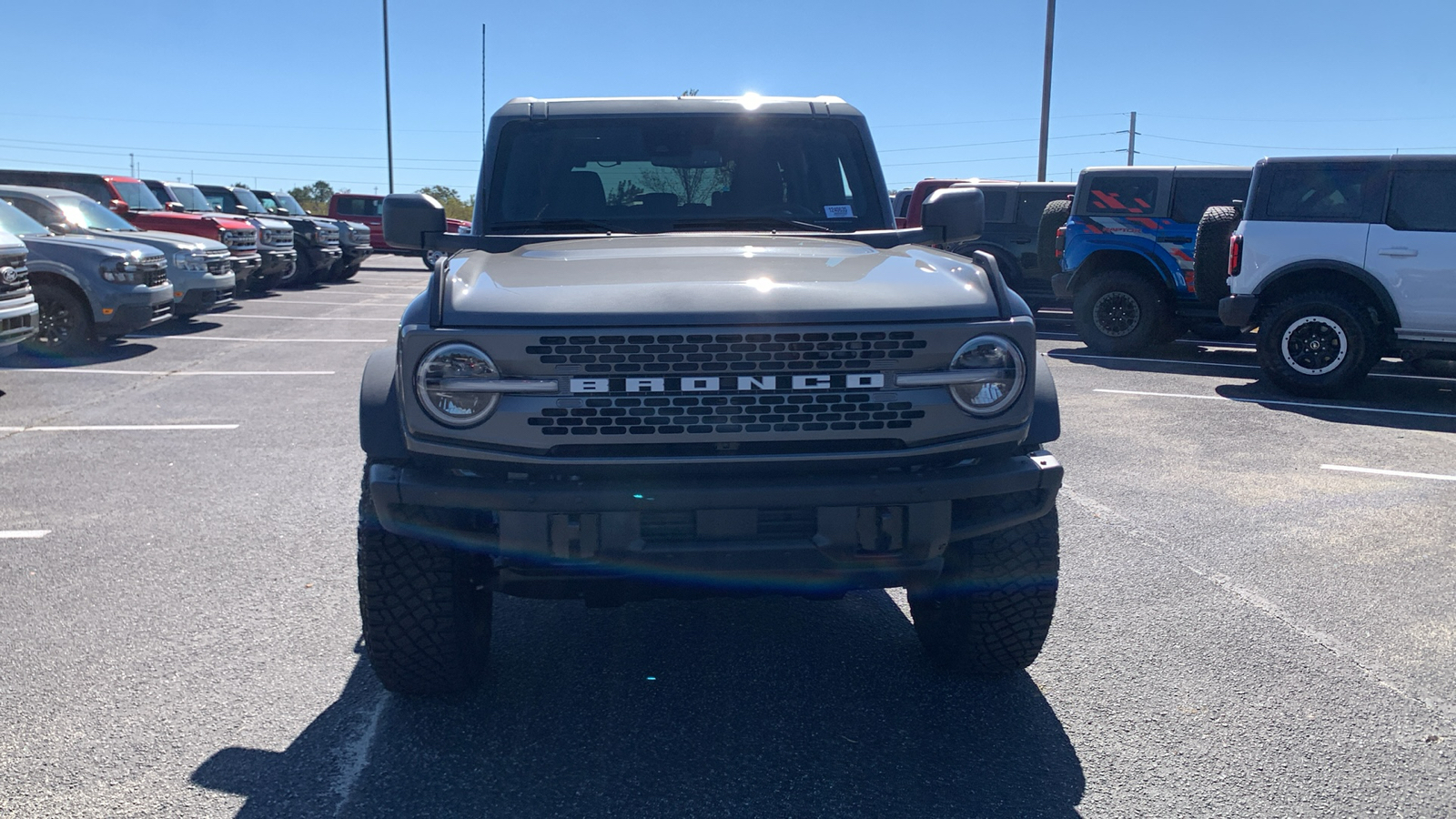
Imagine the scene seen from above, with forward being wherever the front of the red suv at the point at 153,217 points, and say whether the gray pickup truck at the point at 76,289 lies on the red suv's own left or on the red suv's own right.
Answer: on the red suv's own right

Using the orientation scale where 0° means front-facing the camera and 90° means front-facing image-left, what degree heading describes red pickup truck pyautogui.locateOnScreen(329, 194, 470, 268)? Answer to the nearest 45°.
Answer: approximately 315°

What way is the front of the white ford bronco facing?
to the viewer's right

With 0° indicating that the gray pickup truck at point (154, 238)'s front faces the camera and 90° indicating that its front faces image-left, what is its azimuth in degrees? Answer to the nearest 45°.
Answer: approximately 315°

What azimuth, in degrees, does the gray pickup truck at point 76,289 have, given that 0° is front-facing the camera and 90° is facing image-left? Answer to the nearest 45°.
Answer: approximately 315°

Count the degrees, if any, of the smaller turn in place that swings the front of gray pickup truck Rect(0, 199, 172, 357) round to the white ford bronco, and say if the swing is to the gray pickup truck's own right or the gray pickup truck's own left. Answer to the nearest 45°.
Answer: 0° — it already faces it

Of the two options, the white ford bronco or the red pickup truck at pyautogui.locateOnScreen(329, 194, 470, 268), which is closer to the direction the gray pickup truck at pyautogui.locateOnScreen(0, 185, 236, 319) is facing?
the white ford bronco

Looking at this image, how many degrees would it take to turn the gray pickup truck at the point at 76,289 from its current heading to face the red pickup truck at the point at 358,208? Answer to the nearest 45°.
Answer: approximately 135° to its left

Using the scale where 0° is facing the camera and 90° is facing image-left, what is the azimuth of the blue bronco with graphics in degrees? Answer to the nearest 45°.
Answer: approximately 270°
